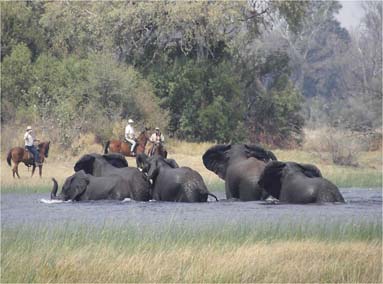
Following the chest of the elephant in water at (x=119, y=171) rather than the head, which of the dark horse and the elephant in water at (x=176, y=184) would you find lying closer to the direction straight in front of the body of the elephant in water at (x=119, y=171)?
the dark horse

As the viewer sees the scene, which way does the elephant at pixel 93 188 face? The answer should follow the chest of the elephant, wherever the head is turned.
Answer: to the viewer's left

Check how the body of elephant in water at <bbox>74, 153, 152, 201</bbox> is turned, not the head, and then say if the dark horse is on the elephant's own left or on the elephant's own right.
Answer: on the elephant's own right

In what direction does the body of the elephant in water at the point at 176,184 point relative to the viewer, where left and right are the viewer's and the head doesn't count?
facing away from the viewer and to the left of the viewer

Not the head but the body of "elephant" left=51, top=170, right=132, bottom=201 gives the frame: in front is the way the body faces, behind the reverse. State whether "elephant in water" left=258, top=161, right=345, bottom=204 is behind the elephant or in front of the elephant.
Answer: behind

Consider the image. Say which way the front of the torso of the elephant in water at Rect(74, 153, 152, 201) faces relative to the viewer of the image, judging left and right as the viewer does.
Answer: facing away from the viewer and to the left of the viewer

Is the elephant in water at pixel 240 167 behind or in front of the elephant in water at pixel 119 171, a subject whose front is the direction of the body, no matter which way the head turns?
behind

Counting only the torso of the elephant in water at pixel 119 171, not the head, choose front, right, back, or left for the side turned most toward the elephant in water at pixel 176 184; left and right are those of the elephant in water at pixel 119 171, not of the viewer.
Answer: back

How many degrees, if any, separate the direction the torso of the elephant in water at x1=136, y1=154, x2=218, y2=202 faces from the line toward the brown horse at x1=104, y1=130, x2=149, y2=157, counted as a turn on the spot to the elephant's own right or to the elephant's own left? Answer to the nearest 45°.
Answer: approximately 45° to the elephant's own right
